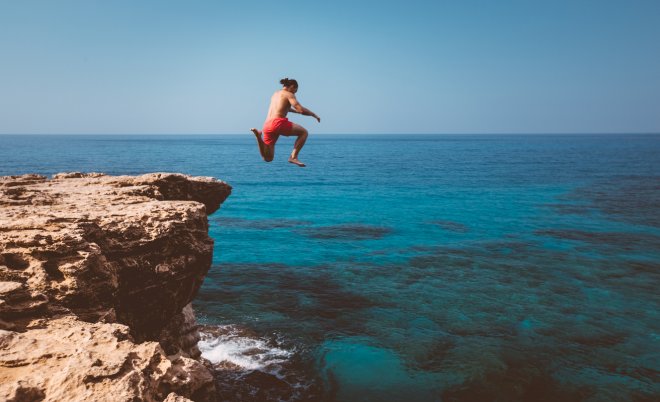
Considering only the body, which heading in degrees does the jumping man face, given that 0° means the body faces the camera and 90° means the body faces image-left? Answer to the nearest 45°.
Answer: approximately 270°

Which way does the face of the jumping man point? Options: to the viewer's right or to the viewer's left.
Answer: to the viewer's right
